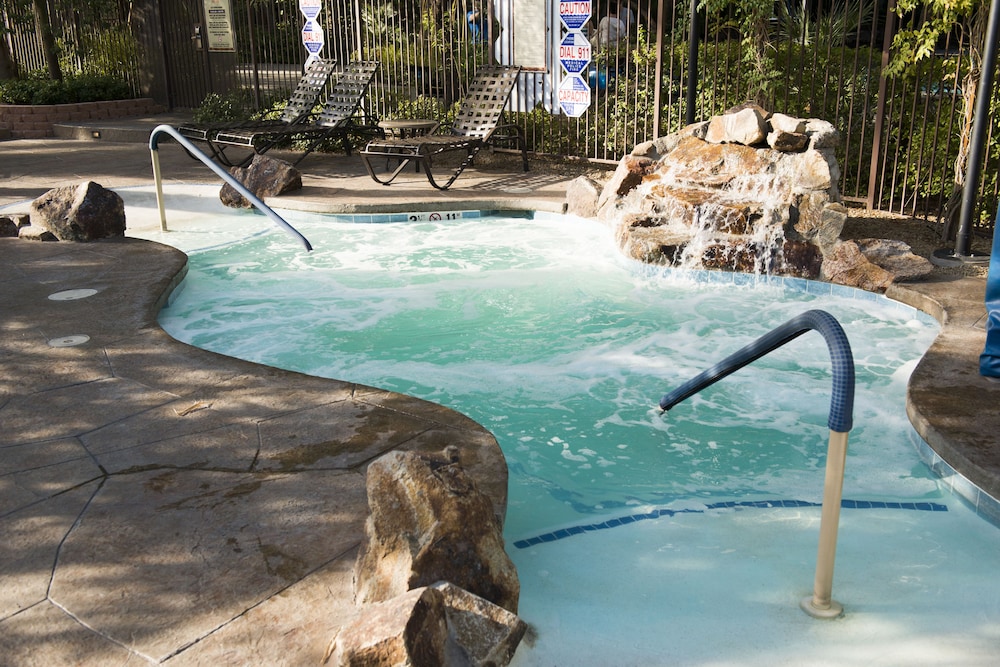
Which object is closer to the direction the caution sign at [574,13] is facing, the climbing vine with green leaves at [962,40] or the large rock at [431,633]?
the large rock

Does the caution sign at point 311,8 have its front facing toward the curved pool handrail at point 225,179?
yes

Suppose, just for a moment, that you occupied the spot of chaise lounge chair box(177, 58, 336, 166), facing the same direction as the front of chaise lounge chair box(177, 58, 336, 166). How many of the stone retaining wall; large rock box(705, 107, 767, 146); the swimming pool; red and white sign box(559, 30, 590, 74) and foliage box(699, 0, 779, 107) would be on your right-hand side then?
1

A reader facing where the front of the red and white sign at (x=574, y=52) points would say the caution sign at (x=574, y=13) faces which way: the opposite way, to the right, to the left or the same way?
the same way

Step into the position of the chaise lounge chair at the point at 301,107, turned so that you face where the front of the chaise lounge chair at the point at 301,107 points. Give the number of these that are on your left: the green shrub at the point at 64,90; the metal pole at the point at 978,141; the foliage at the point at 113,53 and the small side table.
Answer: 2

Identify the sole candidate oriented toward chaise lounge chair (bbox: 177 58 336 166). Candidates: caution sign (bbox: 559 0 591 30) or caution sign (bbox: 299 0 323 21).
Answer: caution sign (bbox: 299 0 323 21)

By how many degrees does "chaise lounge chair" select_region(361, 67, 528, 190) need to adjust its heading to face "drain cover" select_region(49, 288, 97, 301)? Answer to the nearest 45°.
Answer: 0° — it already faces it

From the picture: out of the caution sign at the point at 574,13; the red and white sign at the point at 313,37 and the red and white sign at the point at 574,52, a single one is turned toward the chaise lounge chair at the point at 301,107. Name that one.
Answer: the red and white sign at the point at 313,37

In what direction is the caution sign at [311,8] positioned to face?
toward the camera

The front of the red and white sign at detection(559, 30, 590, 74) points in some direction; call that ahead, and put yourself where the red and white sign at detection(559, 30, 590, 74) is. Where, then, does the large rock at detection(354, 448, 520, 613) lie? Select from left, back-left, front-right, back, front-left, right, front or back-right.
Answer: front

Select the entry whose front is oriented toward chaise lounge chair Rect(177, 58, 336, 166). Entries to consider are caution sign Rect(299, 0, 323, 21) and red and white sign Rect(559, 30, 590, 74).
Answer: the caution sign

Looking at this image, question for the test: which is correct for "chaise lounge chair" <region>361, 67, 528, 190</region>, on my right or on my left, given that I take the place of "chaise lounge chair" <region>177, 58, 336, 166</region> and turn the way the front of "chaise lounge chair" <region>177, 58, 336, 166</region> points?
on my left

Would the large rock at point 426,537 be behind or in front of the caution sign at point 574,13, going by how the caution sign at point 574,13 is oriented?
in front

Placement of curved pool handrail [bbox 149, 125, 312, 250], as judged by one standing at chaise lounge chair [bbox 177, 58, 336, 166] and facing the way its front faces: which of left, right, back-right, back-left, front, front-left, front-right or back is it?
front-left

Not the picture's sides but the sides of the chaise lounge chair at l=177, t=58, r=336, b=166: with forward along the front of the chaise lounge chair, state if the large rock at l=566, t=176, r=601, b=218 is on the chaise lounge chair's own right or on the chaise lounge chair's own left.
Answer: on the chaise lounge chair's own left

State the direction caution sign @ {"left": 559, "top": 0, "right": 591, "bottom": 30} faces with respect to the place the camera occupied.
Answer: facing the viewer

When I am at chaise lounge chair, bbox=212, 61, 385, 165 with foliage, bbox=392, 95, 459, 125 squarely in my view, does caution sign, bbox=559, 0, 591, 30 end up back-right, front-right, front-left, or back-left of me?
front-right

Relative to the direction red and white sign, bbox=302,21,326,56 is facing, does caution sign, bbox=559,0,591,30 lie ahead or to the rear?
ahead

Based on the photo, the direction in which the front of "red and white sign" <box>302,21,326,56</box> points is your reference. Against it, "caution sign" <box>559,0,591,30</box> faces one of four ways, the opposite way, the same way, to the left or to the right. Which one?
the same way

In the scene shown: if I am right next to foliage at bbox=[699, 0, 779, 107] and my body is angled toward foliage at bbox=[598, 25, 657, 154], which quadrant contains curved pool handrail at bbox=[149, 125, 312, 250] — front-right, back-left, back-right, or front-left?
front-left

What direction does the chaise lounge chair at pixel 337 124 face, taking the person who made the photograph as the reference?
facing the viewer and to the left of the viewer
